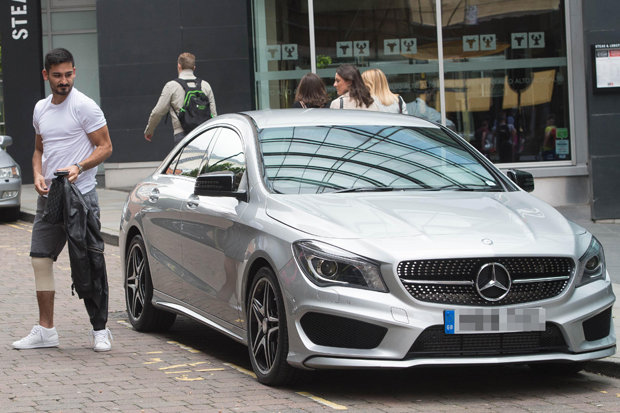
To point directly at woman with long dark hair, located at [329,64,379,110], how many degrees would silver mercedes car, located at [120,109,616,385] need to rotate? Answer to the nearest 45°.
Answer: approximately 135° to its left

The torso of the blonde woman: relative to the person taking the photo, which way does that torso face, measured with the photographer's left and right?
facing away from the viewer and to the left of the viewer

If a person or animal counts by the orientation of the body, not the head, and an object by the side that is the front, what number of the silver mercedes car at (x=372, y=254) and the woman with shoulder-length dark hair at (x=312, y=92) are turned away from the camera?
1

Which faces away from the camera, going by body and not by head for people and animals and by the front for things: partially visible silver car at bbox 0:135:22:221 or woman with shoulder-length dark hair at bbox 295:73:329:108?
the woman with shoulder-length dark hair

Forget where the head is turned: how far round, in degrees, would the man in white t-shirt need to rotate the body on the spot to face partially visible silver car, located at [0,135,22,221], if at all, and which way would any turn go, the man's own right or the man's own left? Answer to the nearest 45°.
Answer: approximately 135° to the man's own right

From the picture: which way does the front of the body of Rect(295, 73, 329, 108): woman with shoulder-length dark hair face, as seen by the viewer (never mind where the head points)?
away from the camera

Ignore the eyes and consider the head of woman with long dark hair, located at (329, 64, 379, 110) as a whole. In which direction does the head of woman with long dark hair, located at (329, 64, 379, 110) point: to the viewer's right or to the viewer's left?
to the viewer's left

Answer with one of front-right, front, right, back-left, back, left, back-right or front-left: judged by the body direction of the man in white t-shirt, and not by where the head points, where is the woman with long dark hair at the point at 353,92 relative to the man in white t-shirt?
back

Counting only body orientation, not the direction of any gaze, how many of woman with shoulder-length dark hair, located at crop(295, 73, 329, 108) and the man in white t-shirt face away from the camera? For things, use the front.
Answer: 1
